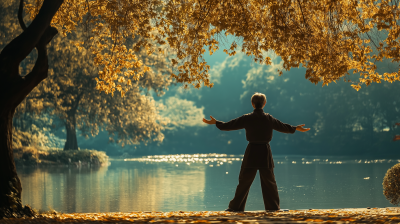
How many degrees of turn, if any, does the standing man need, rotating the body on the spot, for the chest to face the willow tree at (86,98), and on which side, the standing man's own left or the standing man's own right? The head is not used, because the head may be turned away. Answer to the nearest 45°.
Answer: approximately 45° to the standing man's own left

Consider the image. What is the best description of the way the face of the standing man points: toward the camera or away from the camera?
away from the camera

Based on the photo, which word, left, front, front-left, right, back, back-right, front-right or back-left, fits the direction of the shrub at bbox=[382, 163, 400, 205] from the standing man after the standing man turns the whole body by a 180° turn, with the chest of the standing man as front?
back-left

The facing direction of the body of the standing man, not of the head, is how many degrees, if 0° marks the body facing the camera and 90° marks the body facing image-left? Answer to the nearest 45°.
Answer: approximately 180°
